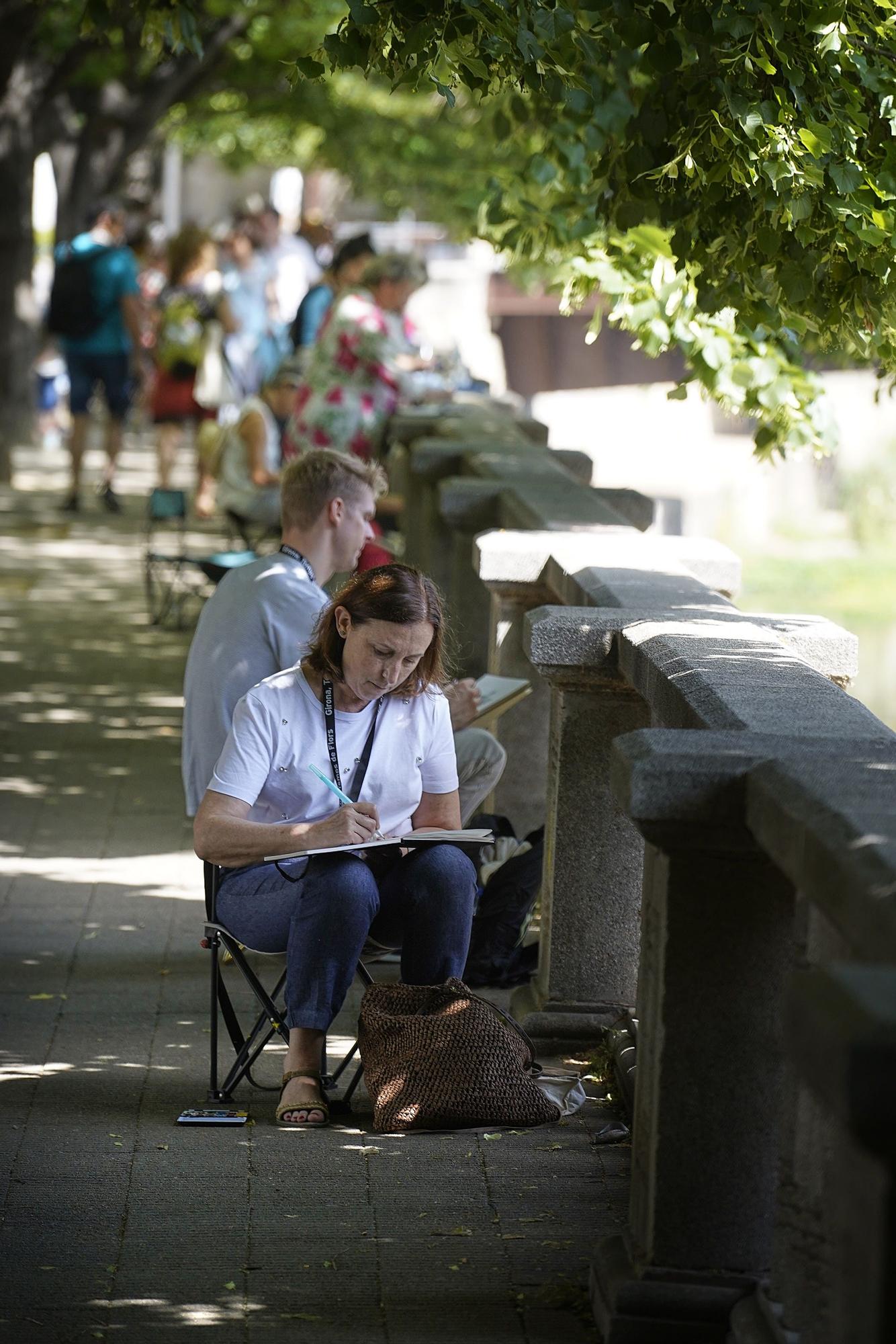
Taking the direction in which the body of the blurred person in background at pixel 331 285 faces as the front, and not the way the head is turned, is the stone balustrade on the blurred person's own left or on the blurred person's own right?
on the blurred person's own right

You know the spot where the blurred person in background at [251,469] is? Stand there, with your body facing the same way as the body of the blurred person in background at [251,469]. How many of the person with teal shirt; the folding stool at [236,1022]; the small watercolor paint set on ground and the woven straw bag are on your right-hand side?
3

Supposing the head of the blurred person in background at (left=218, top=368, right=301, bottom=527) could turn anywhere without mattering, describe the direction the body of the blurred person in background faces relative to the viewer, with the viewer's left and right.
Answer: facing to the right of the viewer

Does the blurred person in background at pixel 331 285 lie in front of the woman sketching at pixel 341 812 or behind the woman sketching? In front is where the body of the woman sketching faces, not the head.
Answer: behind

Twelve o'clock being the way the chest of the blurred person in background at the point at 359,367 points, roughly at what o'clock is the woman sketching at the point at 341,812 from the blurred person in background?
The woman sketching is roughly at 3 o'clock from the blurred person in background.

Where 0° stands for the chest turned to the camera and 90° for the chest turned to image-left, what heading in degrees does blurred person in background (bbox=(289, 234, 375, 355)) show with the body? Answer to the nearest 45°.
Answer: approximately 270°

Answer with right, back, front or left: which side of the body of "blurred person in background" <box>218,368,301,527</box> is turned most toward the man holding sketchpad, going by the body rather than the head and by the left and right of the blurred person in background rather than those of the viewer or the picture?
right

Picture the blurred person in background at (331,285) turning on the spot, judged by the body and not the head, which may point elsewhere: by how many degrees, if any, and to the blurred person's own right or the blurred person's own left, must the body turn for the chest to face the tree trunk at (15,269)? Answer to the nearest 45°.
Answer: approximately 135° to the blurred person's own left

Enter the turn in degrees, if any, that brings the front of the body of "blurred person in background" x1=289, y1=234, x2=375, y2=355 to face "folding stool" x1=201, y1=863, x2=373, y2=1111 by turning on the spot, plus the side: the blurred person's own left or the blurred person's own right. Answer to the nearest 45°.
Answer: approximately 90° to the blurred person's own right

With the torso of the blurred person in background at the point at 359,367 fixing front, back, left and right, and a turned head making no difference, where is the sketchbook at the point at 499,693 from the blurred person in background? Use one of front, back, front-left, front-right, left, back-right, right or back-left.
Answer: right

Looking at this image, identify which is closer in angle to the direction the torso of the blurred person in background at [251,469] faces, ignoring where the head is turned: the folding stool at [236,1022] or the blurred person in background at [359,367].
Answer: the blurred person in background

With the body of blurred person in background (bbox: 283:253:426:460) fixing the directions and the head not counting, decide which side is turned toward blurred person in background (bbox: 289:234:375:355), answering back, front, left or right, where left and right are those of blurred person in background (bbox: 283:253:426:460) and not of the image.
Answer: left

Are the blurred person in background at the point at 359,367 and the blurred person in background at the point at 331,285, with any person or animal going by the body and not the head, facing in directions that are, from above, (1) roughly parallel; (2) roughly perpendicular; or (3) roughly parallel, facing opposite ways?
roughly parallel

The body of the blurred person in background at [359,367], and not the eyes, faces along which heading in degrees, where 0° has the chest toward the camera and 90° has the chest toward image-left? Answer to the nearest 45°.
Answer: approximately 270°
